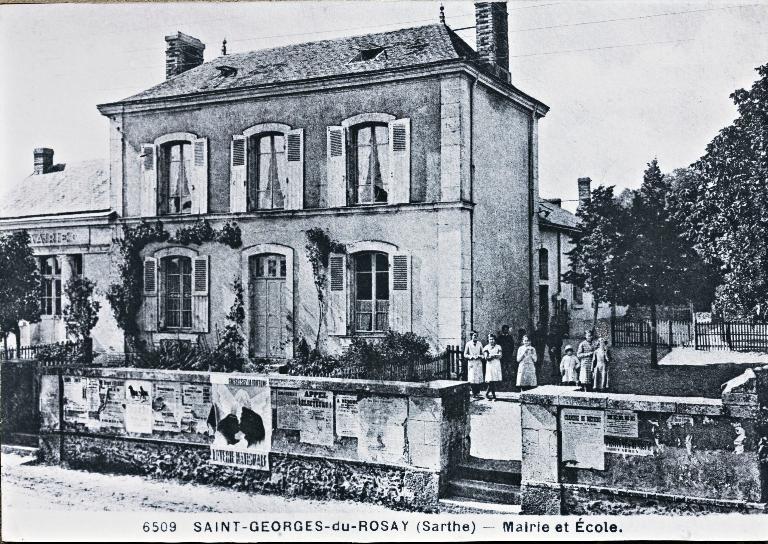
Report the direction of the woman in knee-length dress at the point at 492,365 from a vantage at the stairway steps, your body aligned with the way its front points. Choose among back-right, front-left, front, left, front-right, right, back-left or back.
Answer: back-right

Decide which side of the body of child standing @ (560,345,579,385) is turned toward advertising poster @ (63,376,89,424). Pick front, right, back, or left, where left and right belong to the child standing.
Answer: right

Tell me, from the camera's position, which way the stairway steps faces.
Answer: facing the viewer and to the left of the viewer

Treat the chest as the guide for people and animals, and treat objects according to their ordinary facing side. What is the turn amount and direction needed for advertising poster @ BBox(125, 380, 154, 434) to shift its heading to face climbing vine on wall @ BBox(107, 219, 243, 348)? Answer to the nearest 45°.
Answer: approximately 180°

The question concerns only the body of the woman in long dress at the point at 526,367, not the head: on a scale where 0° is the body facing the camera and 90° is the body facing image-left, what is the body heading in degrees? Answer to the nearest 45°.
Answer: approximately 0°

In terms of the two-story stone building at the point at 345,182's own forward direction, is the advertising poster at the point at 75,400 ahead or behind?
ahead
